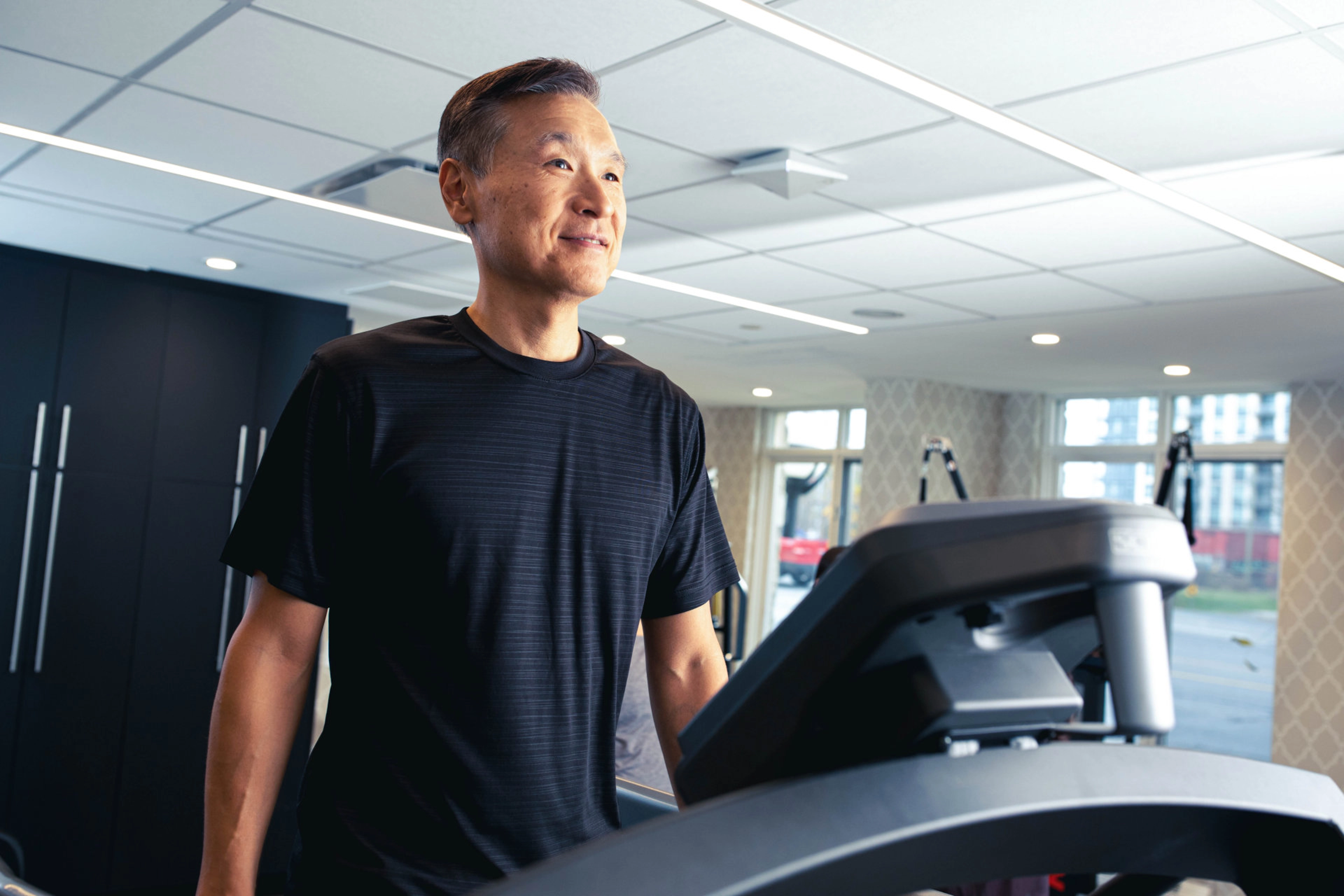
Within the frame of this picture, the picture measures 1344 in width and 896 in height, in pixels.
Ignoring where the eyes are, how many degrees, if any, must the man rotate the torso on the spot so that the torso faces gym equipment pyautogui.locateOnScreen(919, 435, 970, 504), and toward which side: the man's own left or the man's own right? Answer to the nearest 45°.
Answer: approximately 90° to the man's own left

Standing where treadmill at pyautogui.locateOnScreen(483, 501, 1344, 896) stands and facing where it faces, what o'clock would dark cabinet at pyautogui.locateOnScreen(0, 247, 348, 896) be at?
The dark cabinet is roughly at 6 o'clock from the treadmill.

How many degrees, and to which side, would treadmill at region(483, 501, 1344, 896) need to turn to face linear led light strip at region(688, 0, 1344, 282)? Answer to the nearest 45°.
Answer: approximately 135° to its left

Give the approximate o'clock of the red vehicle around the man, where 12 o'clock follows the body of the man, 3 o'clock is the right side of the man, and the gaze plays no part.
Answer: The red vehicle is roughly at 8 o'clock from the man.

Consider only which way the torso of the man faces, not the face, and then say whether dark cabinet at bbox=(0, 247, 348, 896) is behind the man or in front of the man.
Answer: behind

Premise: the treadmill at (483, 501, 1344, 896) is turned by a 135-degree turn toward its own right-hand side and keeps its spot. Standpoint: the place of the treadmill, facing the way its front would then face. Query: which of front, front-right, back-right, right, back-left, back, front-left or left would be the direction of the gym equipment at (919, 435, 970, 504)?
right

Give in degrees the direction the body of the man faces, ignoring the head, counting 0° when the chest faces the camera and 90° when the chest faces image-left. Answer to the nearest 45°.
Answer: approximately 315°
